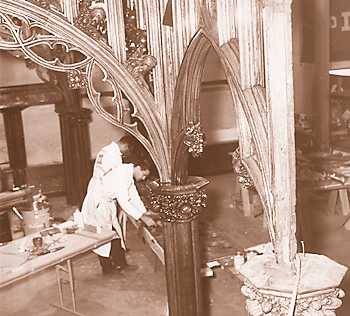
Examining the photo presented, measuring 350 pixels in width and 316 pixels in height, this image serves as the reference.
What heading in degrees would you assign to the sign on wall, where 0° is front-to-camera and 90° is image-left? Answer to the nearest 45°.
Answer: approximately 0°

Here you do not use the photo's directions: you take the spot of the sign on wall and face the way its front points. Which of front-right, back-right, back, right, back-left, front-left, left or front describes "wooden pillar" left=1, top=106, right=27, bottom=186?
front-right

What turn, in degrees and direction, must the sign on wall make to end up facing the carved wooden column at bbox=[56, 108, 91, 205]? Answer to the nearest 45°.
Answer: approximately 45° to its right

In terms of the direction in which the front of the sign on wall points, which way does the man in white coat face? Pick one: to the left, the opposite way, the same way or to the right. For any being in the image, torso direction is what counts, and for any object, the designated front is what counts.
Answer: to the left

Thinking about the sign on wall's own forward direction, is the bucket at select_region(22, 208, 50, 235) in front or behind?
in front

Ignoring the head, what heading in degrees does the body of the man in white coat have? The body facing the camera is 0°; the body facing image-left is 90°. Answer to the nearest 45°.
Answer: approximately 270°

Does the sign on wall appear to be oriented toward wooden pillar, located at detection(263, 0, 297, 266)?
yes

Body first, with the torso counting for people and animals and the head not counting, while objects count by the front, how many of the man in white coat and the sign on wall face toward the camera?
1

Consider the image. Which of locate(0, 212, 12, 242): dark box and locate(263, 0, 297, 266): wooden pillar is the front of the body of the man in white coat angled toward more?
the wooden pillar

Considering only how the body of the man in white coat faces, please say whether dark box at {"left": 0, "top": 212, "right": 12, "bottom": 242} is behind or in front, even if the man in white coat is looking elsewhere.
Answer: behind
